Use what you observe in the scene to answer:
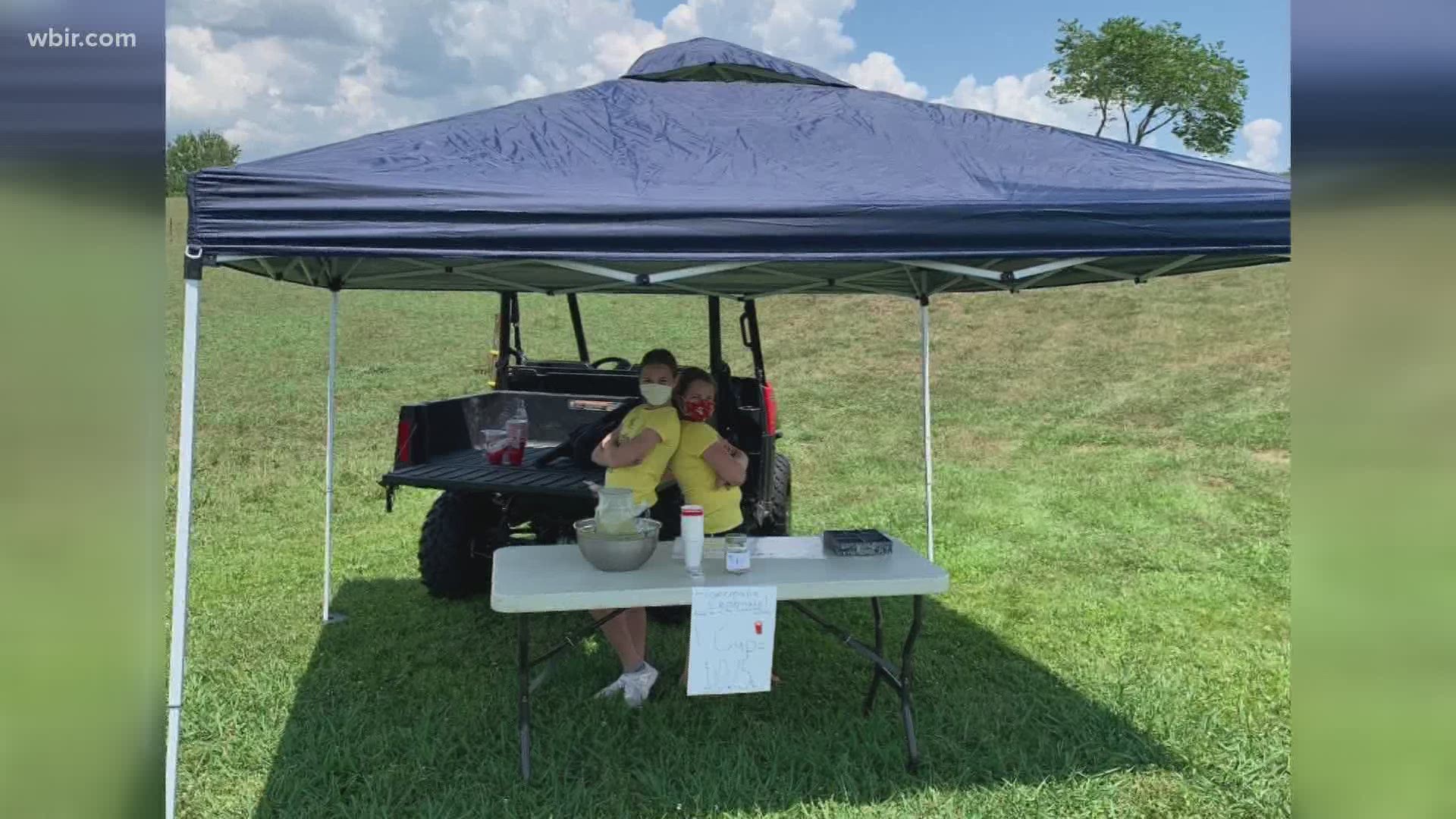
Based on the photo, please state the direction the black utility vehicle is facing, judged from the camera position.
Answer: facing away from the viewer and to the right of the viewer

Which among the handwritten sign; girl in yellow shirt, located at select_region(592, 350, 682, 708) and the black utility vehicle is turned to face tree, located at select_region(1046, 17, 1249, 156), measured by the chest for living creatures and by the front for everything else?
the black utility vehicle

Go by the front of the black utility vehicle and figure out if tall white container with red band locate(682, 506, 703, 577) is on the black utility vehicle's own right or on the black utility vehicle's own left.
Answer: on the black utility vehicle's own right

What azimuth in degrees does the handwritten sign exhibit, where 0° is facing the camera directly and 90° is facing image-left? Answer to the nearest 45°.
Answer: approximately 0°

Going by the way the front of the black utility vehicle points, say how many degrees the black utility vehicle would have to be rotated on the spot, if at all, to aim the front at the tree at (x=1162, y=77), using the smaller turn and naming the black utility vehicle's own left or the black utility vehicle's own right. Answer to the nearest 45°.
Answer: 0° — it already faces it

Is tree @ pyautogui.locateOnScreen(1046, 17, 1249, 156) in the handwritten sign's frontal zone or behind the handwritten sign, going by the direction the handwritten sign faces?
behind

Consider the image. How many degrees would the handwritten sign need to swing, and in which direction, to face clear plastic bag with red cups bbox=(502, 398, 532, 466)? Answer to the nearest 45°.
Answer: approximately 135° to its right

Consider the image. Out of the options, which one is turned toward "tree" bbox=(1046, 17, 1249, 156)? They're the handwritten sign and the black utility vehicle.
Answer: the black utility vehicle

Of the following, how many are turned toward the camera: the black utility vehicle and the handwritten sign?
1
